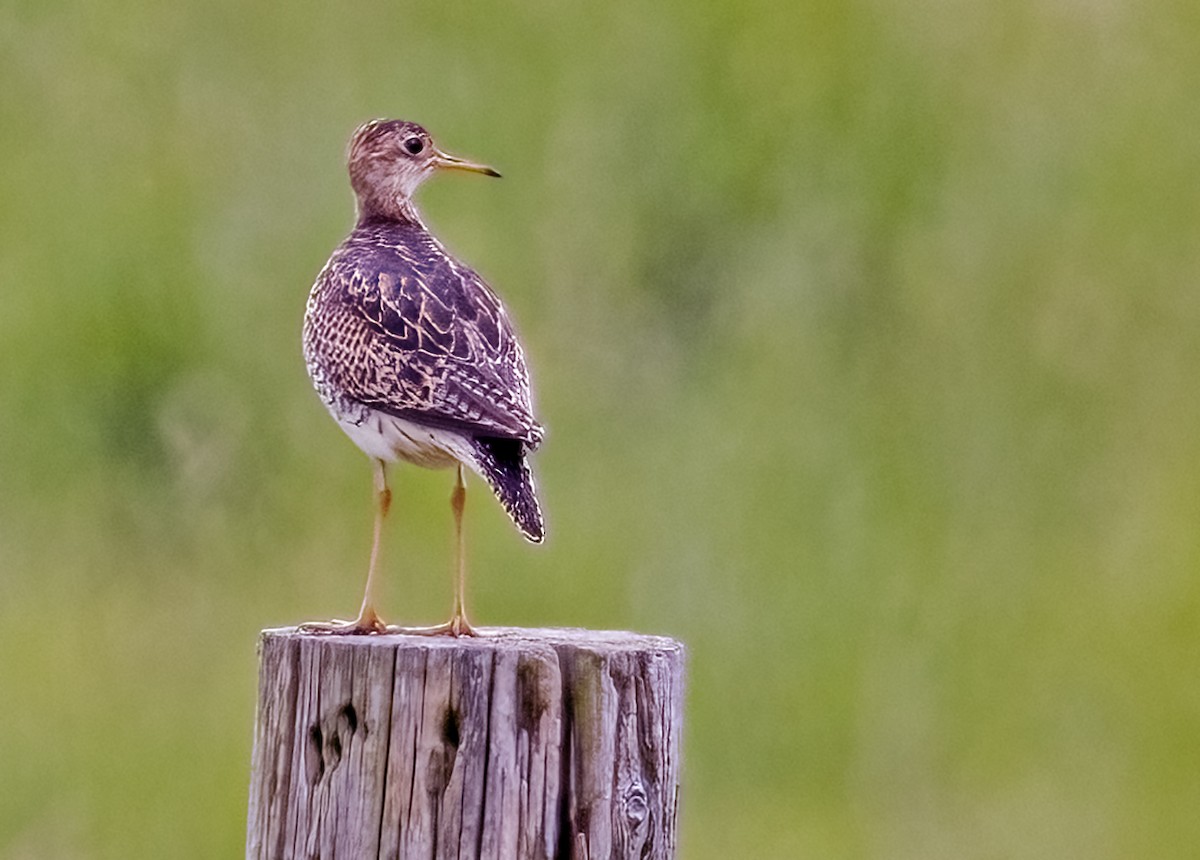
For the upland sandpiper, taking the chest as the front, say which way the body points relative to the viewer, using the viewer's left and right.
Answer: facing away from the viewer and to the left of the viewer
